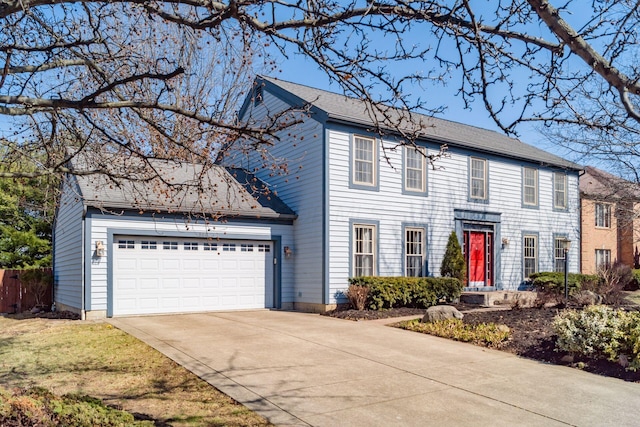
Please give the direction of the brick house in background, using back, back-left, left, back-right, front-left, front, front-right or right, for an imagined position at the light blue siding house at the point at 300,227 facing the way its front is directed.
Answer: left

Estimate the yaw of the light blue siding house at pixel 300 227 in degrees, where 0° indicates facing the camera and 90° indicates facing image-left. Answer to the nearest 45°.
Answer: approximately 315°

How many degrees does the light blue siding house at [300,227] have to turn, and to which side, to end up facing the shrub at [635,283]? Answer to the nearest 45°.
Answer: approximately 90° to its left

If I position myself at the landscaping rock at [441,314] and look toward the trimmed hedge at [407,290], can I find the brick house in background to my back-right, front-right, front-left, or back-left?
front-right
